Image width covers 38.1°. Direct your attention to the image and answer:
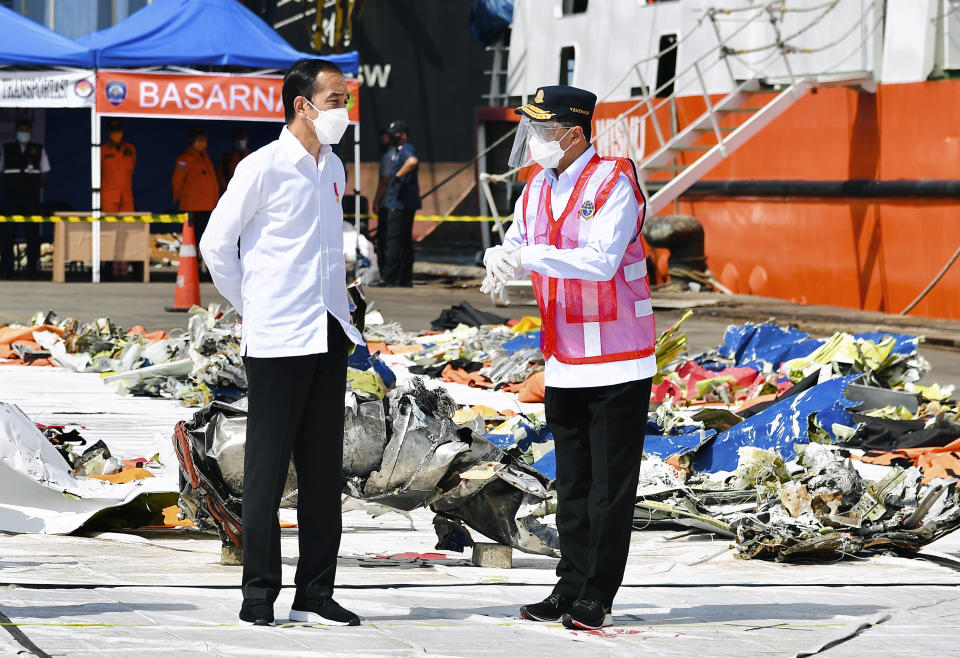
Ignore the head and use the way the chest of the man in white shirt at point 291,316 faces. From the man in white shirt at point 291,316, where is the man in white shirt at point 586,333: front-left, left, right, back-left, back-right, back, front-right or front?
front-left

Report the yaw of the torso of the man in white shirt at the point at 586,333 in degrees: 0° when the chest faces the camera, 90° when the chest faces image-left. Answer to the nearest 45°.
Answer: approximately 45°

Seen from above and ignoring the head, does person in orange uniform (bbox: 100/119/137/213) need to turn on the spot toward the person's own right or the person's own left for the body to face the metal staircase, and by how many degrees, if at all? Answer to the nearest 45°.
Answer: approximately 90° to the person's own left

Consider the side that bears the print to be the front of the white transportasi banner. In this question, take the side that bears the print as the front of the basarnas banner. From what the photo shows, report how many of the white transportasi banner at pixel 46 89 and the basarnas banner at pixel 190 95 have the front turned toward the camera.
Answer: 2

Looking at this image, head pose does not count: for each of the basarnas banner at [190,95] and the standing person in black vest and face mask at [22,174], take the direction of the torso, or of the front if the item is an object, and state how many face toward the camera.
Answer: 2

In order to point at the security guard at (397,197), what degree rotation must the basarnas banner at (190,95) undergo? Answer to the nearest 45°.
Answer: approximately 90° to its left

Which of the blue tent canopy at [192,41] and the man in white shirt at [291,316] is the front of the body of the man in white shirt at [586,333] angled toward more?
the man in white shirt

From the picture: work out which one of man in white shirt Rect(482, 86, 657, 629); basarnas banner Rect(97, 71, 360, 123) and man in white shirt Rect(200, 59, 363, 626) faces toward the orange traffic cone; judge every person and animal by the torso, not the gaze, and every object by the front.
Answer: the basarnas banner

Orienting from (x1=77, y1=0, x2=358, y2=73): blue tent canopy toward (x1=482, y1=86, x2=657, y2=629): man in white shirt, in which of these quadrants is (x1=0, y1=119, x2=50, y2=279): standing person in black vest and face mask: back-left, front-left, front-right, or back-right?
back-right
